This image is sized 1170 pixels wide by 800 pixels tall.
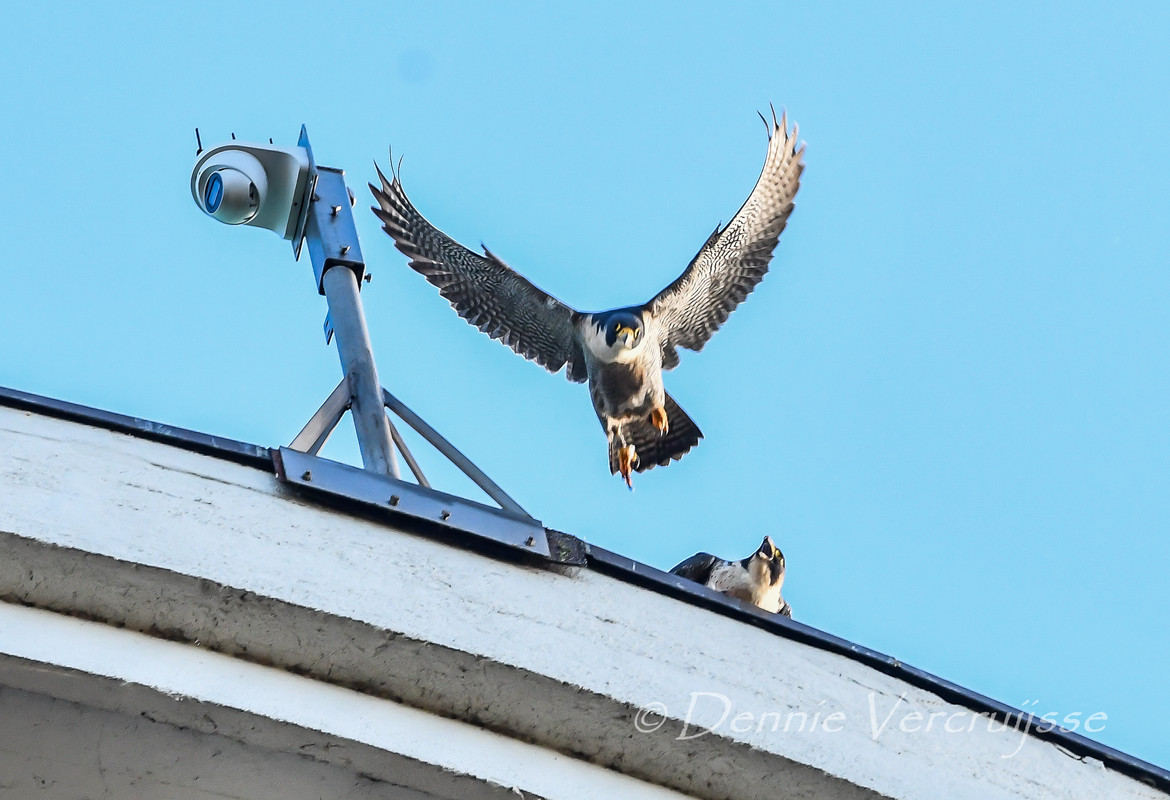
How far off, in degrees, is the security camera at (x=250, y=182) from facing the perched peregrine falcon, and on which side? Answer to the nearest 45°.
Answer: approximately 135° to its left

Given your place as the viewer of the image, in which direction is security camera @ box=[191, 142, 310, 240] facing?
facing the viewer and to the left of the viewer

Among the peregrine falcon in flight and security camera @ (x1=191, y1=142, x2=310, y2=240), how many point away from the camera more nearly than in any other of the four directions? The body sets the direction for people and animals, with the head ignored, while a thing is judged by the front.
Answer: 0

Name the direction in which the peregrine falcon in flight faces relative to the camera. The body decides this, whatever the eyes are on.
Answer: toward the camera

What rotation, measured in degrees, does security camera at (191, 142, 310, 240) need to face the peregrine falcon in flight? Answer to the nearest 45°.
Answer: approximately 180°
